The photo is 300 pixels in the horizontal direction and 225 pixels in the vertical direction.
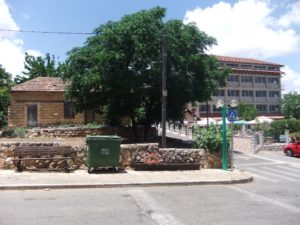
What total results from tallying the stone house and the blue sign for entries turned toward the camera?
2

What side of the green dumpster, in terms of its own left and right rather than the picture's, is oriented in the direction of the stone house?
back

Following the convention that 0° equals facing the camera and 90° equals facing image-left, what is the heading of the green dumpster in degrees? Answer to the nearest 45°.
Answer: approximately 0°

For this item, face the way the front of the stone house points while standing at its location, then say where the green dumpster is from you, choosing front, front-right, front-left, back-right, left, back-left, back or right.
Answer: front

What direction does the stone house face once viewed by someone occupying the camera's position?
facing the viewer

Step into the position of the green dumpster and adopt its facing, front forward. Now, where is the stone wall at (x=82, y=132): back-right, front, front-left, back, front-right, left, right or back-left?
back

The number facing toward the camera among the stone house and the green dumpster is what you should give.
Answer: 2

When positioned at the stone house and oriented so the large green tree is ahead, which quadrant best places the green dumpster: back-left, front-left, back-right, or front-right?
front-right

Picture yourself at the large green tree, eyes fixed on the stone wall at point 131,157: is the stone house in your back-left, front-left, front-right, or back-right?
back-right

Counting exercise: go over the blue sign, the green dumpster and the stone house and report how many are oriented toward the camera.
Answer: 3

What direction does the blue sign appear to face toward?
toward the camera

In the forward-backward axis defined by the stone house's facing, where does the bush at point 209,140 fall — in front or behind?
in front

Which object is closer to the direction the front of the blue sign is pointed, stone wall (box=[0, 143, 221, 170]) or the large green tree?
the stone wall
